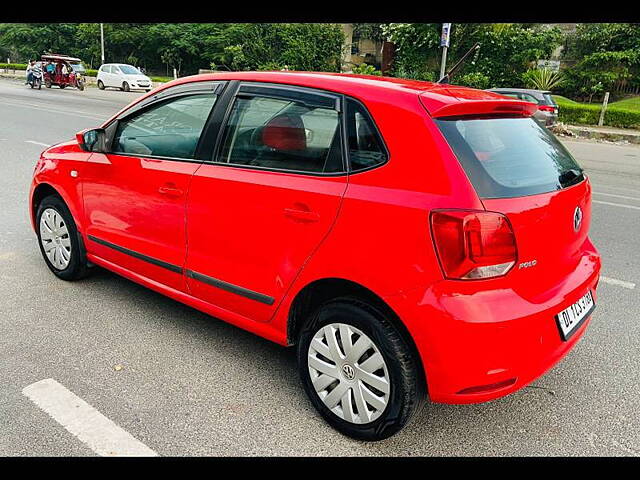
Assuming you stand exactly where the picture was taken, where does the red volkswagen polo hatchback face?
facing away from the viewer and to the left of the viewer

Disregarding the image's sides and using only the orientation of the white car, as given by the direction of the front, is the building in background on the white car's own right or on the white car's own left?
on the white car's own left

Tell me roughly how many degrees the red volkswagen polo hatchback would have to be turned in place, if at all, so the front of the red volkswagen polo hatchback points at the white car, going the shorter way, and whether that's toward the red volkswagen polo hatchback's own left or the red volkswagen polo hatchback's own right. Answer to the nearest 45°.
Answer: approximately 45° to the red volkswagen polo hatchback's own right

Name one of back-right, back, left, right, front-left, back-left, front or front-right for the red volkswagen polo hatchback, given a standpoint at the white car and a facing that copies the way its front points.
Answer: front-right

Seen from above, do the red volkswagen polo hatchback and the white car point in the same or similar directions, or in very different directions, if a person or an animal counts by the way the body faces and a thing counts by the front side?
very different directions

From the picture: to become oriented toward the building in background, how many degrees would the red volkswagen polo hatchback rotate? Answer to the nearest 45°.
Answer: approximately 45° to its right

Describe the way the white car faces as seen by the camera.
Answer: facing the viewer and to the right of the viewer
